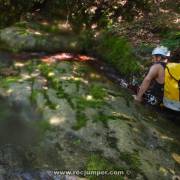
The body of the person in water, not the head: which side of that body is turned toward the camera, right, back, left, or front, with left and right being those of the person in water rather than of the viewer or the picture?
left

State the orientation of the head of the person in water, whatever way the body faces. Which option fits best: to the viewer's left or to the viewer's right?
to the viewer's left
